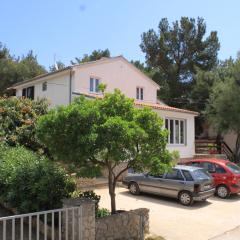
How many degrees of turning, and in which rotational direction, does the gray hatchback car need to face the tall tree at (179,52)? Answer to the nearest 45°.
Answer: approximately 45° to its right

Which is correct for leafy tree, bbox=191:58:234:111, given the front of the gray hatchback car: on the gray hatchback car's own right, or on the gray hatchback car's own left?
on the gray hatchback car's own right
